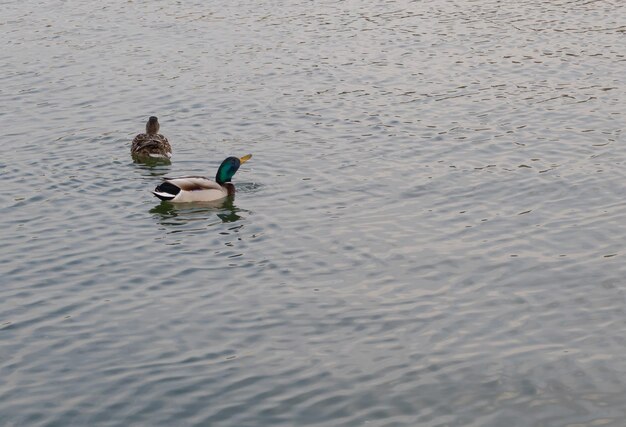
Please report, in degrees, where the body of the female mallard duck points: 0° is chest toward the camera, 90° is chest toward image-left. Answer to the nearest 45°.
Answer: approximately 180°

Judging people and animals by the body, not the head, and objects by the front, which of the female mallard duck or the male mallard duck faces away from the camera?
the female mallard duck

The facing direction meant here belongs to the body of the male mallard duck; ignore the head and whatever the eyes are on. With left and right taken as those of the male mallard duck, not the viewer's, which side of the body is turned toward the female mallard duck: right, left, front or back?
left

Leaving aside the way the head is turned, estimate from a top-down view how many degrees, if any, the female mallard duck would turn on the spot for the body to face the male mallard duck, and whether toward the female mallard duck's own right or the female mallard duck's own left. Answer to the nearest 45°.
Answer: approximately 180°

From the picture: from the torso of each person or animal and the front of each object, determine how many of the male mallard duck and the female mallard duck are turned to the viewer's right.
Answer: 1

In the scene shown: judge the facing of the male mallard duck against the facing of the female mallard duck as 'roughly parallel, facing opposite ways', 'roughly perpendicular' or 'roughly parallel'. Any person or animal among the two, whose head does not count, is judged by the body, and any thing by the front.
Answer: roughly perpendicular

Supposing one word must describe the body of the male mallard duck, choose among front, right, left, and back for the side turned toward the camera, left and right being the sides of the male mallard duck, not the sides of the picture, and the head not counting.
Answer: right
